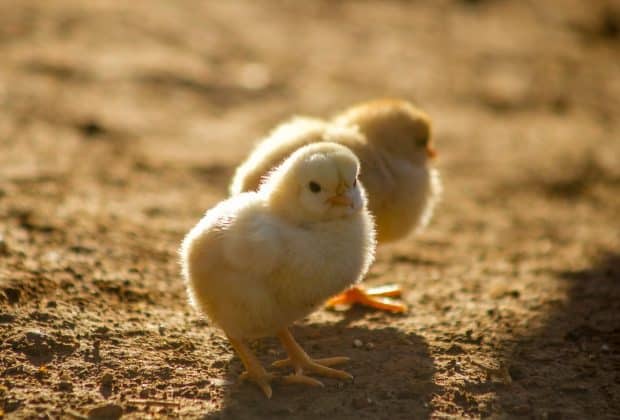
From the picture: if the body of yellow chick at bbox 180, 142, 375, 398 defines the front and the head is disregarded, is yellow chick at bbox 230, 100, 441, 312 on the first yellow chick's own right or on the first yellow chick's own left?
on the first yellow chick's own left

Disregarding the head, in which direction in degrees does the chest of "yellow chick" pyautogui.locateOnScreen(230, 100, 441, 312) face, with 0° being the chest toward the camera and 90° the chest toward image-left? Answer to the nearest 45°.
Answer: approximately 270°

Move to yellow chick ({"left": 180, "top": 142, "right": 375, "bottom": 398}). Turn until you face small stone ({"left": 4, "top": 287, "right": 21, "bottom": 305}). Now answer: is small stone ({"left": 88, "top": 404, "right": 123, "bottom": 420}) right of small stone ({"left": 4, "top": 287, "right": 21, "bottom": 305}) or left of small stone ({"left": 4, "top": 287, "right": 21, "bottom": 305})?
left

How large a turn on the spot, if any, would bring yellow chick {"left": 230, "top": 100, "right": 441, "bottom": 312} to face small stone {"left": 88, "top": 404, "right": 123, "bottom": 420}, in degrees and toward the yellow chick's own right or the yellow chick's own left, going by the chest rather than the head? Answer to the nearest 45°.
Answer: approximately 135° to the yellow chick's own right

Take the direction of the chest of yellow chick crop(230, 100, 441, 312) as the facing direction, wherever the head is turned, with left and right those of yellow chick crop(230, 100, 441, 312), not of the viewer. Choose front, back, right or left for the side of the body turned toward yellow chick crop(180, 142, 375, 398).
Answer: right

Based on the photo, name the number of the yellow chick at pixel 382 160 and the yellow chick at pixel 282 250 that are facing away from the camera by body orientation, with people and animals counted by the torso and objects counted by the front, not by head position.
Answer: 0

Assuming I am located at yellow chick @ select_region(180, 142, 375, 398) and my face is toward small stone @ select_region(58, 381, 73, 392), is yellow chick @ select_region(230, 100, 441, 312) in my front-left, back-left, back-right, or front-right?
back-right

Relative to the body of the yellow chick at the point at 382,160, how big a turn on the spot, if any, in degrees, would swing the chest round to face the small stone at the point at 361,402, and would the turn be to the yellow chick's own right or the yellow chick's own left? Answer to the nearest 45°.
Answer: approximately 90° to the yellow chick's own right

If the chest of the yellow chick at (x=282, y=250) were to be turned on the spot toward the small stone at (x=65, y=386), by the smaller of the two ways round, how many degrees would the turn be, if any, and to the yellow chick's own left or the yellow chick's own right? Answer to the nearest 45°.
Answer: approximately 135° to the yellow chick's own right

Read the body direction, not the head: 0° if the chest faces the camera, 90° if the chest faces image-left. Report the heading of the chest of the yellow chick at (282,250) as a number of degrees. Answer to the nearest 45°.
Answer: approximately 315°

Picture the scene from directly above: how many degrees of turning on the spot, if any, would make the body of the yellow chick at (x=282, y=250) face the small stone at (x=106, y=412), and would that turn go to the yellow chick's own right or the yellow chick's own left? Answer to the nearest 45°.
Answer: approximately 90° to the yellow chick's own right
